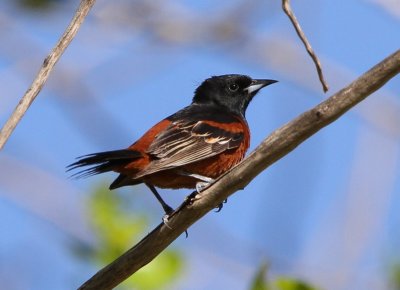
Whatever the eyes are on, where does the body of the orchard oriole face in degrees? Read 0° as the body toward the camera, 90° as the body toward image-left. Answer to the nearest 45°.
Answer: approximately 270°
